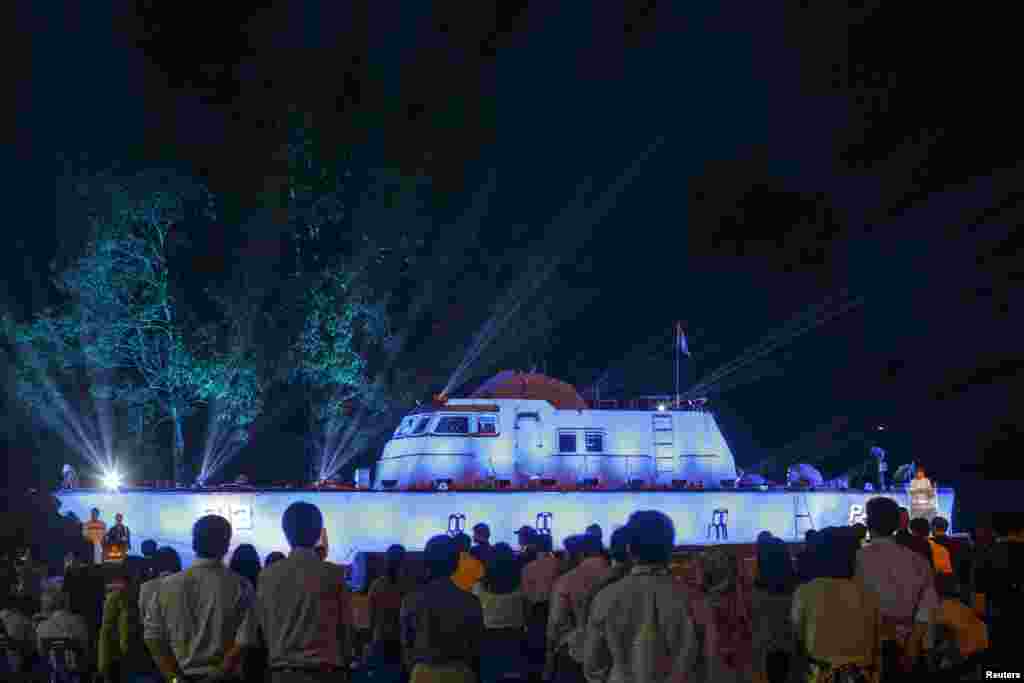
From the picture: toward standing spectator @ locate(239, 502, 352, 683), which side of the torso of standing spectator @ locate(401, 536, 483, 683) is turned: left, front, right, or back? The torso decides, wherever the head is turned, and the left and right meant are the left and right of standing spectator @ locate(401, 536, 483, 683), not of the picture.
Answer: left

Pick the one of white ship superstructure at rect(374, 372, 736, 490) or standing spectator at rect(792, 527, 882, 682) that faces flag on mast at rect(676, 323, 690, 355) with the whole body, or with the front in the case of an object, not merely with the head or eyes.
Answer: the standing spectator

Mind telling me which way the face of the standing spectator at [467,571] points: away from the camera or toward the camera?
away from the camera

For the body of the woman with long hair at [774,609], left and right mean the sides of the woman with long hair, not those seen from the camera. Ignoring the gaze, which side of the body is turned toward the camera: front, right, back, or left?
back

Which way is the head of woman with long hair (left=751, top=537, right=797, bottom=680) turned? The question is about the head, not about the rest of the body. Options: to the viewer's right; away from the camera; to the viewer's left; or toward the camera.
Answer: away from the camera

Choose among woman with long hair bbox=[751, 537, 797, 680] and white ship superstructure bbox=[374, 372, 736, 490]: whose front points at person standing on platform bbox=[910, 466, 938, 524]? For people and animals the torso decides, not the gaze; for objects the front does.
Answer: the woman with long hair

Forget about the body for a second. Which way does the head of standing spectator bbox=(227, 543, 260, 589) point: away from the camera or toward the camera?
away from the camera

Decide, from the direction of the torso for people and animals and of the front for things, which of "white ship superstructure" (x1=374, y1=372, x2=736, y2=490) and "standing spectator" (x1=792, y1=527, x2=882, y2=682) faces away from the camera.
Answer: the standing spectator

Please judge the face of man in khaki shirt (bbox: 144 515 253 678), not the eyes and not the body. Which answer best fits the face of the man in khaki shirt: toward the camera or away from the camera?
away from the camera

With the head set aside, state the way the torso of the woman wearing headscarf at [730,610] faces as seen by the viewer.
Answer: away from the camera

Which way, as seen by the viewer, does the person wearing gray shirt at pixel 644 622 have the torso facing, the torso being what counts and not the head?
away from the camera

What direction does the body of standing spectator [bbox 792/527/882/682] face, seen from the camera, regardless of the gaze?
away from the camera

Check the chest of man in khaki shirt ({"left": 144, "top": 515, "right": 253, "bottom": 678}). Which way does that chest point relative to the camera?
away from the camera

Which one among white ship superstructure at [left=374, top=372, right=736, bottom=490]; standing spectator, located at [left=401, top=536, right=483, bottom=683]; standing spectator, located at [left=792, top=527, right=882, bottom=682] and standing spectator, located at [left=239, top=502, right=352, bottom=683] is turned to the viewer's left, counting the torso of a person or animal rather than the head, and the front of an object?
the white ship superstructure

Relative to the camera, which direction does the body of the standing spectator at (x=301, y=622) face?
away from the camera
